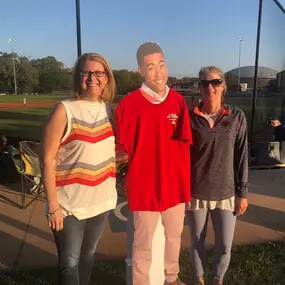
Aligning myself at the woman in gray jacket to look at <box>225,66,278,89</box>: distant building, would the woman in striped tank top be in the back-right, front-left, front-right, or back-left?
back-left

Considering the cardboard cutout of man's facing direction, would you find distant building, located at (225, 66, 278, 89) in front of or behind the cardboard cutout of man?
behind

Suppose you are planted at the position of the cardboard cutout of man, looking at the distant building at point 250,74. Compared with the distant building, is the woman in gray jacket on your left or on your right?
right

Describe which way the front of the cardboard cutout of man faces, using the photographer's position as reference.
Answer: facing the viewer

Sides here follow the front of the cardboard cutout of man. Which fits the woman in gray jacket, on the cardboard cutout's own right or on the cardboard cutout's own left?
on the cardboard cutout's own left
